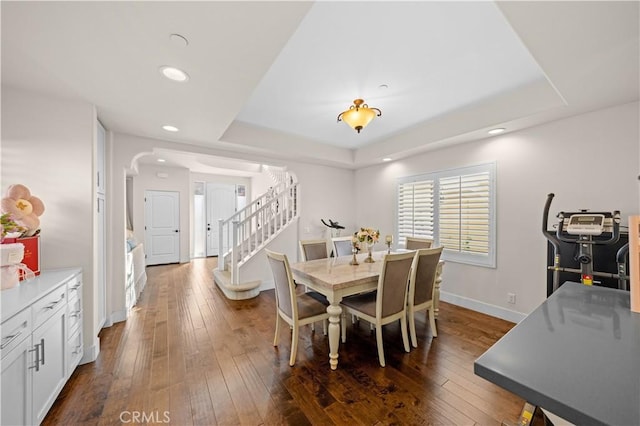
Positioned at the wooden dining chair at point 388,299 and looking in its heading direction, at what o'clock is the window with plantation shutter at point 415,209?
The window with plantation shutter is roughly at 2 o'clock from the wooden dining chair.

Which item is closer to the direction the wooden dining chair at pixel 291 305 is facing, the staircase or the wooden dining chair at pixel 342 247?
the wooden dining chair

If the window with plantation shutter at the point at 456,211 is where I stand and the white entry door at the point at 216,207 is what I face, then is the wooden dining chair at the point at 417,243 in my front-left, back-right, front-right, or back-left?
front-left

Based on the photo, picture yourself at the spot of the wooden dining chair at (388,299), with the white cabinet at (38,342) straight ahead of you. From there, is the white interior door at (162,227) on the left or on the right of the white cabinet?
right

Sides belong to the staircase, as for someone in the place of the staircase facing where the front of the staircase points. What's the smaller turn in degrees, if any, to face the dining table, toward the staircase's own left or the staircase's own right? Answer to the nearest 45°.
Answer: approximately 45° to the staircase's own left

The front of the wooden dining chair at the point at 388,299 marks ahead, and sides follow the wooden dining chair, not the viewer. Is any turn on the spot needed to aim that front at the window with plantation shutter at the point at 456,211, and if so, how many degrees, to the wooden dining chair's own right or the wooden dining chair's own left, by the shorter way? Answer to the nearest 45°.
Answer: approximately 90° to the wooden dining chair's own right

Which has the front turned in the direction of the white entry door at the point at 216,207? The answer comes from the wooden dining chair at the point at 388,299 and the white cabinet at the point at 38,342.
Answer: the wooden dining chair

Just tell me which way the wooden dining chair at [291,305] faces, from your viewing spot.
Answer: facing away from the viewer and to the right of the viewer

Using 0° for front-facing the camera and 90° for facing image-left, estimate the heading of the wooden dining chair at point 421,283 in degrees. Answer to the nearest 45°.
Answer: approximately 135°

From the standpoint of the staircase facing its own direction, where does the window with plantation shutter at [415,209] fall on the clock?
The window with plantation shutter is roughly at 8 o'clock from the staircase.

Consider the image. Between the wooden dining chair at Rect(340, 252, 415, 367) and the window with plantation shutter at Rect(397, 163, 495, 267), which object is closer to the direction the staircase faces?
the wooden dining chair

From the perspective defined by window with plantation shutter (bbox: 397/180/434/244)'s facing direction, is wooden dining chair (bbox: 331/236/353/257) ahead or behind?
ahead

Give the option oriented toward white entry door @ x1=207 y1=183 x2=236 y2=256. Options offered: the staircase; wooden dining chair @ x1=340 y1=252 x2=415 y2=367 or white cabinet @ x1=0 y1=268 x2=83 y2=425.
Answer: the wooden dining chair

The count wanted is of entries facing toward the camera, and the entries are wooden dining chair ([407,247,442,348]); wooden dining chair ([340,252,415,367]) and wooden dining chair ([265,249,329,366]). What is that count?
0
